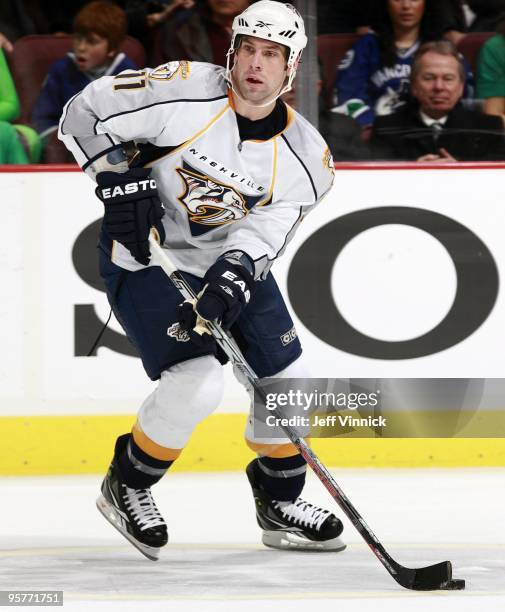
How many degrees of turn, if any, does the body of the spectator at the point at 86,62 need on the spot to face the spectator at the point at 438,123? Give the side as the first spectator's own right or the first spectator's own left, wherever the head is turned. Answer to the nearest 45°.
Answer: approximately 135° to the first spectator's own left

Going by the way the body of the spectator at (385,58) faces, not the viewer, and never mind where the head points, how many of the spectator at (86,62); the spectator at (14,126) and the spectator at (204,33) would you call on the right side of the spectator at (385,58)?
3

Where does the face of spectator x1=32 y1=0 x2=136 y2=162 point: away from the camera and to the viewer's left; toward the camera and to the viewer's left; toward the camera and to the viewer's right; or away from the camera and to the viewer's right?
toward the camera and to the viewer's left

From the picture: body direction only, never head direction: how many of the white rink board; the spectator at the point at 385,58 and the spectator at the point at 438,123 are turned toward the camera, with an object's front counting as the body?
3

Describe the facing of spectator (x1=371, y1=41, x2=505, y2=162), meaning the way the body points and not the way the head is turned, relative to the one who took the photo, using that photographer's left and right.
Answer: facing the viewer

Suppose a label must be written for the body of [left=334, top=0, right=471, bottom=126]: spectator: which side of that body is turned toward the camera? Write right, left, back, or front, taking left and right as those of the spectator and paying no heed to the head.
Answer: front

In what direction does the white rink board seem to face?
toward the camera

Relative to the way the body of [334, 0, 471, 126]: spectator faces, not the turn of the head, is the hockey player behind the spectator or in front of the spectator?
in front

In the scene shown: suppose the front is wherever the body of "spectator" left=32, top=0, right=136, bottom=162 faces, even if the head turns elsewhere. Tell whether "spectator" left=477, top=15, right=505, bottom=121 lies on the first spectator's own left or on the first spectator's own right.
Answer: on the first spectator's own left

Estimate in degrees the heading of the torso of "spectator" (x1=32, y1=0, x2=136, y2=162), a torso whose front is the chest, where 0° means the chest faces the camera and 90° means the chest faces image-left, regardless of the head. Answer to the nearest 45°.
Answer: approximately 45°
